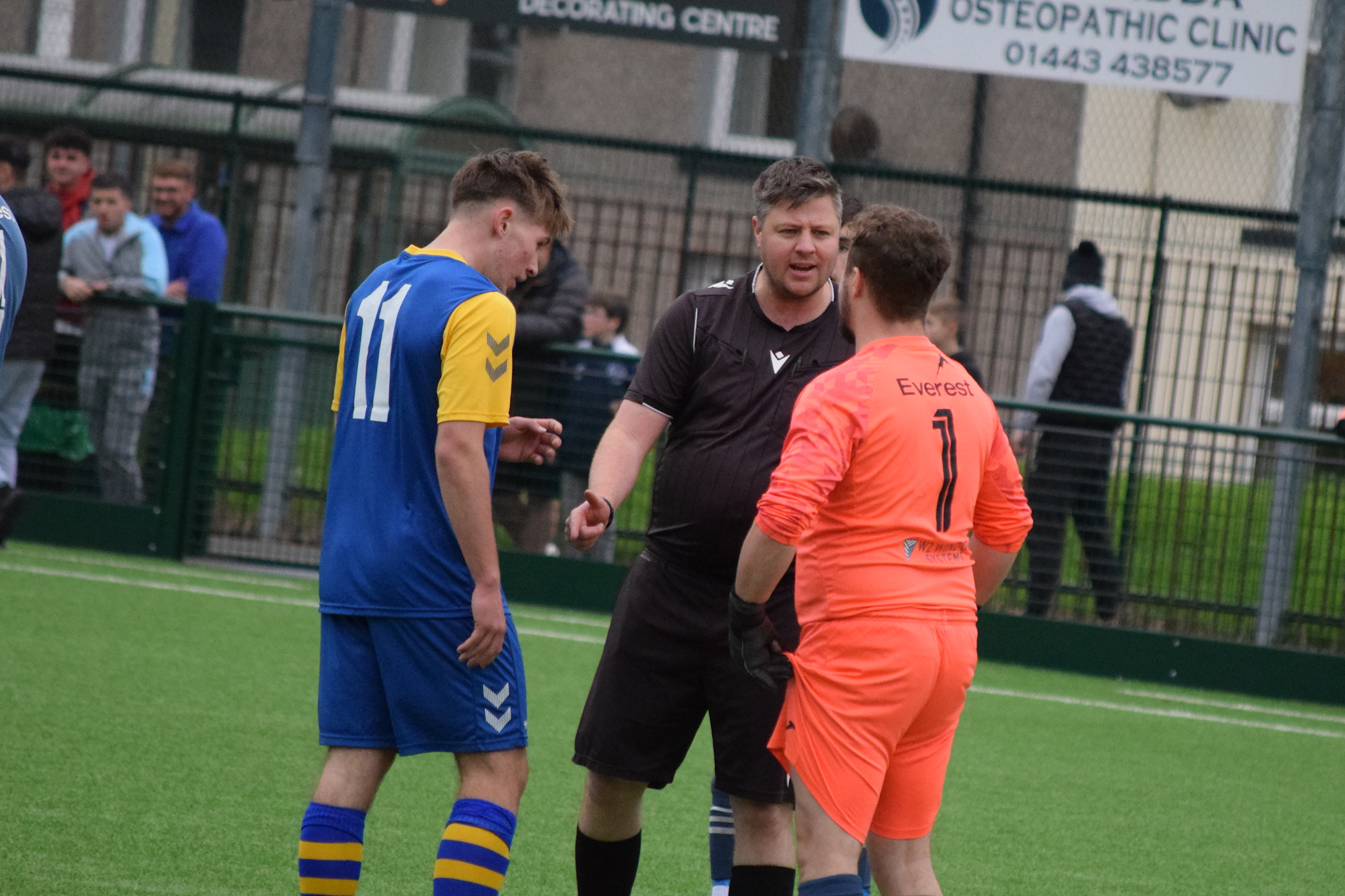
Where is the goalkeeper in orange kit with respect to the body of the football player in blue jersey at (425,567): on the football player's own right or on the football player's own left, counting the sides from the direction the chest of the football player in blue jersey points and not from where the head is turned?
on the football player's own right

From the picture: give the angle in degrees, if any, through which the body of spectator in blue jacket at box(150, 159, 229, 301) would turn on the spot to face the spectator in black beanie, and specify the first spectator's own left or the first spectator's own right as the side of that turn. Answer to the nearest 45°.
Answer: approximately 90° to the first spectator's own left

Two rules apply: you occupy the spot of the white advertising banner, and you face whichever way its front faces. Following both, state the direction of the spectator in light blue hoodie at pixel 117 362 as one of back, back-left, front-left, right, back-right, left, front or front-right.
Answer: right

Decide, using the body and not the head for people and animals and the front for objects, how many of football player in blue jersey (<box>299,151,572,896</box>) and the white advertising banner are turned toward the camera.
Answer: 1

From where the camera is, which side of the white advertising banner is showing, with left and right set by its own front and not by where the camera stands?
front

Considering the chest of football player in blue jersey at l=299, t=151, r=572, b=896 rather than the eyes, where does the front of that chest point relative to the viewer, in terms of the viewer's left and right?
facing away from the viewer and to the right of the viewer

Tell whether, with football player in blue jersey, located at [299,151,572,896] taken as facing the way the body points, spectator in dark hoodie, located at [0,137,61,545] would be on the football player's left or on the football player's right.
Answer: on the football player's left

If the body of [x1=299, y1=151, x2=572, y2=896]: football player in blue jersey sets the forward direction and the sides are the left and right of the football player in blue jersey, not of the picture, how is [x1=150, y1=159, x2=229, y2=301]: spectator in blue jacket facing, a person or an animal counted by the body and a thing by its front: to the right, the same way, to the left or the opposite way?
the opposite way

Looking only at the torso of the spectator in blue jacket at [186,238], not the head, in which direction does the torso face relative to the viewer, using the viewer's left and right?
facing the viewer and to the left of the viewer

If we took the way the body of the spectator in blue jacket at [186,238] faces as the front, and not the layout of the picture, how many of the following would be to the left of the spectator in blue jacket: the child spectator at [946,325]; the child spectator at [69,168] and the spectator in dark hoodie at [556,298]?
2

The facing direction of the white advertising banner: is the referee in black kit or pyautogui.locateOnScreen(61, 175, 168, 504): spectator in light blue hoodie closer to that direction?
the referee in black kit

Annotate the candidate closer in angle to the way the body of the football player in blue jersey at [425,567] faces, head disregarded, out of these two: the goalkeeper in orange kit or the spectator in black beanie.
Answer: the spectator in black beanie

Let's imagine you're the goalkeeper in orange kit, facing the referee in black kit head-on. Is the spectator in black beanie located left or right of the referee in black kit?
right

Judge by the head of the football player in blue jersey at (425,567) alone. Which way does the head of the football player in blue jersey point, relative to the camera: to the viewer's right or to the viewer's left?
to the viewer's right

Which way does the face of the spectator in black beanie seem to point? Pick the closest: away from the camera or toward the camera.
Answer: away from the camera
